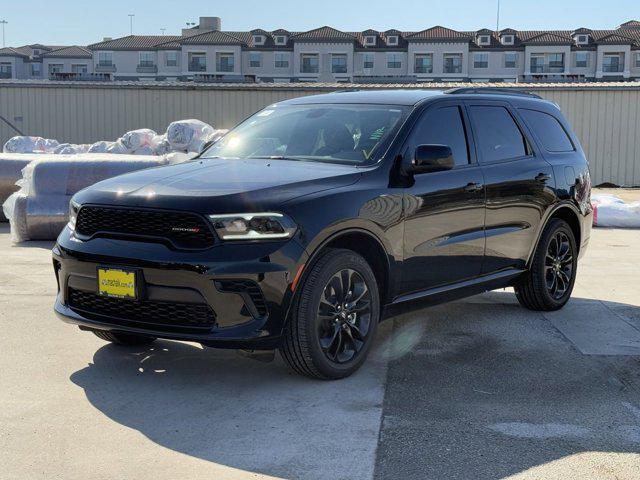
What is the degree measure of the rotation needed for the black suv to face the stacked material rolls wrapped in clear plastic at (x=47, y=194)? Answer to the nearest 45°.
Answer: approximately 90° to its right

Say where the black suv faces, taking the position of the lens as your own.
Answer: facing the viewer and to the left of the viewer
